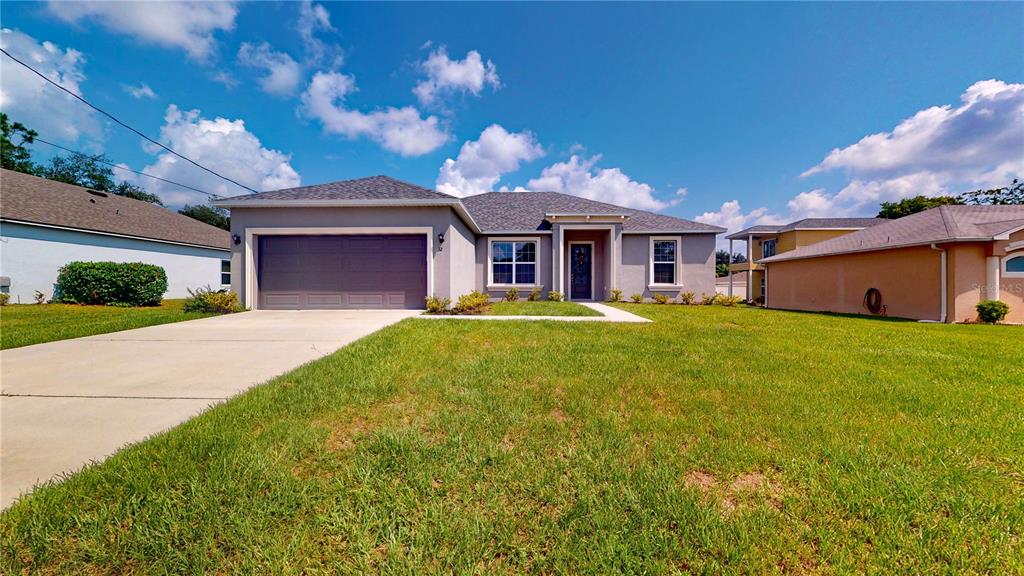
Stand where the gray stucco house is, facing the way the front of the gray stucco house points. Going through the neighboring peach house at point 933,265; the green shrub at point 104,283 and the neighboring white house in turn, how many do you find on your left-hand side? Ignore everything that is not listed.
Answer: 1

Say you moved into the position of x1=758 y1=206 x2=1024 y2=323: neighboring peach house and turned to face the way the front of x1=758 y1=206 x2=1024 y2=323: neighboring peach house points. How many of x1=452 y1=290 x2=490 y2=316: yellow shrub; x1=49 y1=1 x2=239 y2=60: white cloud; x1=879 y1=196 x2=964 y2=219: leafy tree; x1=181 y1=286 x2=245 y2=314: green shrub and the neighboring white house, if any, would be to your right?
4

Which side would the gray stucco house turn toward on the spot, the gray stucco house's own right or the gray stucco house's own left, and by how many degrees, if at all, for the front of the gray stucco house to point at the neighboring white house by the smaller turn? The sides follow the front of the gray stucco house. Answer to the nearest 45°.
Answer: approximately 135° to the gray stucco house's own right

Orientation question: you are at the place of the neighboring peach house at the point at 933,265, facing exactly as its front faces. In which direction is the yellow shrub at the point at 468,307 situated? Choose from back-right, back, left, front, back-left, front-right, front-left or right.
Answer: right

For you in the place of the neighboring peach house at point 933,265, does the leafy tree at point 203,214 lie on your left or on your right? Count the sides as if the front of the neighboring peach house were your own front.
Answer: on your right

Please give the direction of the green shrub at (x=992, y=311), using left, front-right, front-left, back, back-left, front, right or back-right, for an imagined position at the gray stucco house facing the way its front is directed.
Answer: left

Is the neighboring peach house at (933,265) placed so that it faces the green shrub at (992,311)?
yes

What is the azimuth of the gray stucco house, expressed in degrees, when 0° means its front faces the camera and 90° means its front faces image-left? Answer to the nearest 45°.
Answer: approximately 0°

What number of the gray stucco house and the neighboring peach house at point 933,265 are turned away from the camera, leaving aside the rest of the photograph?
0

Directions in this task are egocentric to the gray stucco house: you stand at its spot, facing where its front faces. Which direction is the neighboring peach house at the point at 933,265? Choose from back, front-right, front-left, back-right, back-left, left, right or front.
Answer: left

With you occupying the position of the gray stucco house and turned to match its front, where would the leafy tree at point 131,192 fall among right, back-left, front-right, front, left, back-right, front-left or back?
back-right
